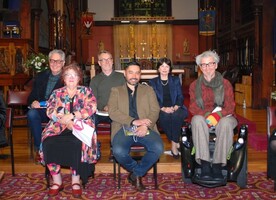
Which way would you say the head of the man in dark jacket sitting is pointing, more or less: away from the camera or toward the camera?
toward the camera

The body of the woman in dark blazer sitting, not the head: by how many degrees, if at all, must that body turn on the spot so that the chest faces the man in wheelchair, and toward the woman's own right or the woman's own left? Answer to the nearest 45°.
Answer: approximately 45° to the woman's own left

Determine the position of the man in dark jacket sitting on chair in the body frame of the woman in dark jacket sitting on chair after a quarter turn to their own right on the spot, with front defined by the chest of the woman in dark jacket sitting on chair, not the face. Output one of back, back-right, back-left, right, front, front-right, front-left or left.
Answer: front

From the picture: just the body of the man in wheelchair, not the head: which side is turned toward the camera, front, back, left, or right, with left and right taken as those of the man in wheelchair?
front

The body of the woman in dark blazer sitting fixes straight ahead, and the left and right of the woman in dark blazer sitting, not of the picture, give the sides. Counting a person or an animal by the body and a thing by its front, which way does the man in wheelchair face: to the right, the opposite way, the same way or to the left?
the same way

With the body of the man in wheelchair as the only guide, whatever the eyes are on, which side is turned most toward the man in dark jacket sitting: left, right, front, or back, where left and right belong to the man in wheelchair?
right

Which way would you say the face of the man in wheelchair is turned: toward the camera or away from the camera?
toward the camera

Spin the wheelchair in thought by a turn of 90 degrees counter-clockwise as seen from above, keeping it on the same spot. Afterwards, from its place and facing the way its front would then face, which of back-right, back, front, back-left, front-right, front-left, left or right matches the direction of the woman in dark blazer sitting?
back-left

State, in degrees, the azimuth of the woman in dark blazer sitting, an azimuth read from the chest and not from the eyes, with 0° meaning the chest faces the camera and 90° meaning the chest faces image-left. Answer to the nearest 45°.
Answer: approximately 0°

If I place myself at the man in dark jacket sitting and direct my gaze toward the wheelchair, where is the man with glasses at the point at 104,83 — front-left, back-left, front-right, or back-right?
front-left

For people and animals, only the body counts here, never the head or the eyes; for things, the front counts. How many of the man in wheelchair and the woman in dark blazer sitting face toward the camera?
2

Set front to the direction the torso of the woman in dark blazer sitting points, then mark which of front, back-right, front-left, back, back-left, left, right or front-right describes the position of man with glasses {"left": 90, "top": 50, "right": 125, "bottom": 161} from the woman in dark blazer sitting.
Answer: right
